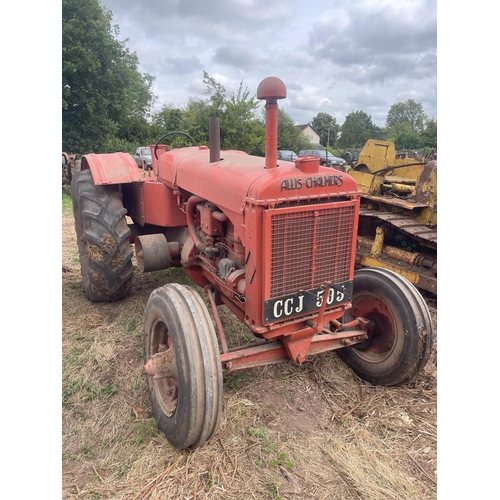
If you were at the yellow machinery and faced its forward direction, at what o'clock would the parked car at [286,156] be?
The parked car is roughly at 7 o'clock from the yellow machinery.

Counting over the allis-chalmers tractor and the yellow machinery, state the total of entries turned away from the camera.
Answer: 0

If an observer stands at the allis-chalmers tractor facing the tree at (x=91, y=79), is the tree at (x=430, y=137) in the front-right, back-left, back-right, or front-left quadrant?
front-right

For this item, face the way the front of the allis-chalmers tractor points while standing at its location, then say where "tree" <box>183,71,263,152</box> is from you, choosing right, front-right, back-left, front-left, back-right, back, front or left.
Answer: back-left

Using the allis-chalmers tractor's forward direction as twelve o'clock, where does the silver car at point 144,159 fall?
The silver car is roughly at 7 o'clock from the allis-chalmers tractor.

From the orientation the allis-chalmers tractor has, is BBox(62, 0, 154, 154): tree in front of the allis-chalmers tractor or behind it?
behind

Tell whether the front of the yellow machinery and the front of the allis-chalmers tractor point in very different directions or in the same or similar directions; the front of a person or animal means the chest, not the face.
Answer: same or similar directions

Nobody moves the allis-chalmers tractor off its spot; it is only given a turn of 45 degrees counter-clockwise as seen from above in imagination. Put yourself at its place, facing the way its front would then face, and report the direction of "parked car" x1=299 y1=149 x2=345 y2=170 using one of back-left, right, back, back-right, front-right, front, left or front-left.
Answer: left

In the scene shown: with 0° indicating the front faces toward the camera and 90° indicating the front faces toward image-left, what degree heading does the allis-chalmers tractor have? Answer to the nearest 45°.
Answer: approximately 315°

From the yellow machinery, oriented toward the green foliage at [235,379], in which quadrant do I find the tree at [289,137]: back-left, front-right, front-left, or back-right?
back-right

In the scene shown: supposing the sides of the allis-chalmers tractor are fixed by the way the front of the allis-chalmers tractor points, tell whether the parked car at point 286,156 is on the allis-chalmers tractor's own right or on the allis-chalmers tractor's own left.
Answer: on the allis-chalmers tractor's own left

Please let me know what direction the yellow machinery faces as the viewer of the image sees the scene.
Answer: facing the viewer and to the right of the viewer
